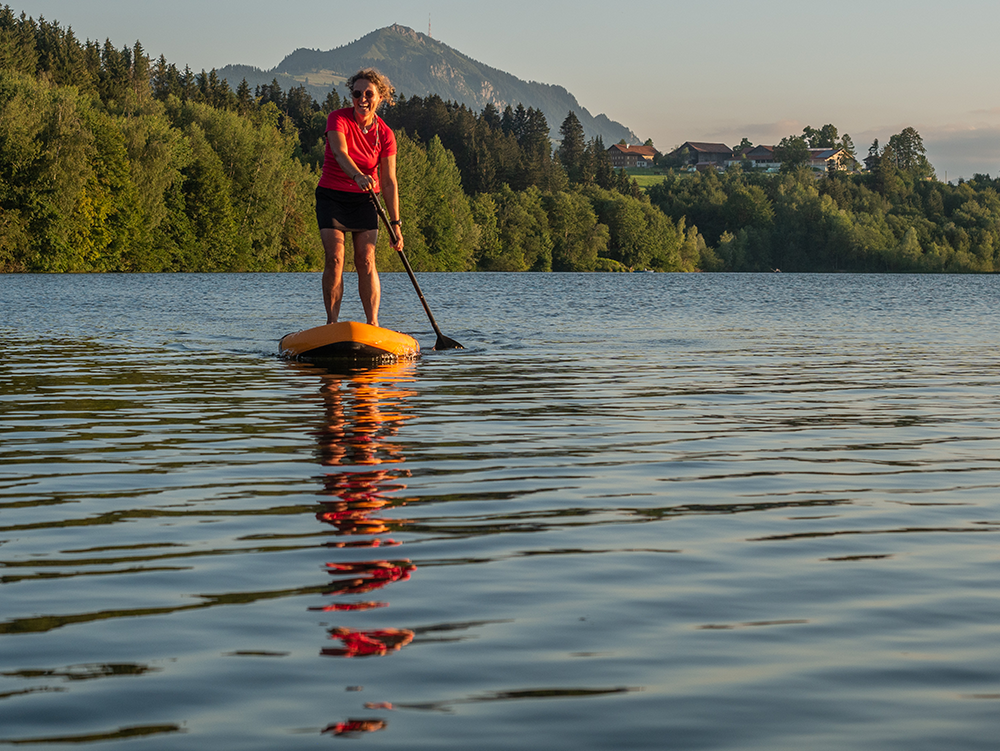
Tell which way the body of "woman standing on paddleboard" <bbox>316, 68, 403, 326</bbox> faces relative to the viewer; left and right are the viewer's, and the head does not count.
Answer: facing the viewer

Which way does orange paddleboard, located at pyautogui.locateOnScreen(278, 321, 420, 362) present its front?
toward the camera
